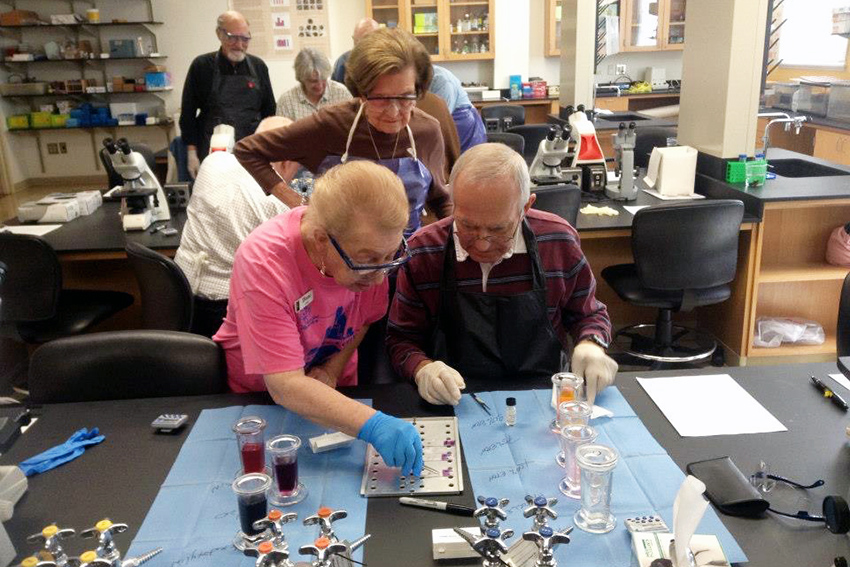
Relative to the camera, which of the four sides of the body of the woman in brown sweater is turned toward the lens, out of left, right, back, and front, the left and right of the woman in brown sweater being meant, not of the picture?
front

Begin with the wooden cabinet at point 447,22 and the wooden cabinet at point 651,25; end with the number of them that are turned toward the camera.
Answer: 2

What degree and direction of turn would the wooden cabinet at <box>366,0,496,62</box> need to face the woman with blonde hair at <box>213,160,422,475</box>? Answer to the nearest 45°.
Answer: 0° — it already faces them

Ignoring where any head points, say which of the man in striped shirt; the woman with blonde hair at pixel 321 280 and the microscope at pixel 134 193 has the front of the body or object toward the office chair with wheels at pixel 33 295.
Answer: the microscope

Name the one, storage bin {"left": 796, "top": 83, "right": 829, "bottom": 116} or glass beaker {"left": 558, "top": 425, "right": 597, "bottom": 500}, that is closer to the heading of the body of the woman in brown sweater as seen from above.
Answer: the glass beaker

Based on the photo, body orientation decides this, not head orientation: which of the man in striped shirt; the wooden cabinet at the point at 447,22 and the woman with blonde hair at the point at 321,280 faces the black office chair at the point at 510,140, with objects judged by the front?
the wooden cabinet

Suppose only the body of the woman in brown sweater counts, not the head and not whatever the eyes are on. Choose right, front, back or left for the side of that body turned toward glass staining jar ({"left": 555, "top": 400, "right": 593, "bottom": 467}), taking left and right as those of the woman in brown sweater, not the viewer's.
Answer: front

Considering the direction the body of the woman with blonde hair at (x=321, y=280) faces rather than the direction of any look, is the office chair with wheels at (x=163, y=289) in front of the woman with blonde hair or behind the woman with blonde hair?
behind

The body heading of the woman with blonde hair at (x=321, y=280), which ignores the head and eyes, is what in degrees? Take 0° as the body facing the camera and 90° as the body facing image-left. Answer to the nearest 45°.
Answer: approximately 315°

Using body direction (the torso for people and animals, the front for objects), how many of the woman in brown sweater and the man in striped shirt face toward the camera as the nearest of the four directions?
2

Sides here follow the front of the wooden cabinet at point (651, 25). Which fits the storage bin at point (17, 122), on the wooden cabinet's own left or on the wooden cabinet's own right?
on the wooden cabinet's own right

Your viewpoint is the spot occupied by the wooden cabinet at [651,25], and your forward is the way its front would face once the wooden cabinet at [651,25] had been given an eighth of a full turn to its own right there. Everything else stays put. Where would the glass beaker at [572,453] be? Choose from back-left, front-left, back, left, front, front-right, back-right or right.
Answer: front-left

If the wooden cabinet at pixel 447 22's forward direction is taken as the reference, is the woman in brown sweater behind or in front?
in front

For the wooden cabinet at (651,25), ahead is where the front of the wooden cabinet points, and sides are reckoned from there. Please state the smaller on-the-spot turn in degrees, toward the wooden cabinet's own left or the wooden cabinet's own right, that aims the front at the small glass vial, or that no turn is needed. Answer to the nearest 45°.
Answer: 0° — it already faces it

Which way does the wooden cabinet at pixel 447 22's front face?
toward the camera

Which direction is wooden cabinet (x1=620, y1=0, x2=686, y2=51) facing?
toward the camera

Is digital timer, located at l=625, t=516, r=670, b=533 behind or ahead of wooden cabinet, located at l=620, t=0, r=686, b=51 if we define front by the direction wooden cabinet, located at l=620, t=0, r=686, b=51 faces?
ahead

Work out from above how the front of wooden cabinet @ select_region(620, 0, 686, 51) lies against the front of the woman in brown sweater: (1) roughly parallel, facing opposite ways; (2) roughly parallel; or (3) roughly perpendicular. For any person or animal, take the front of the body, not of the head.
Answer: roughly parallel

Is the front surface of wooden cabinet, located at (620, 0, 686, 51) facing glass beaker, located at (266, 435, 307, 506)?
yes

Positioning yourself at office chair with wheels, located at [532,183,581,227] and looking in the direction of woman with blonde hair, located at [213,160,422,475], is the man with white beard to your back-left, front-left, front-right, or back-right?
back-right
